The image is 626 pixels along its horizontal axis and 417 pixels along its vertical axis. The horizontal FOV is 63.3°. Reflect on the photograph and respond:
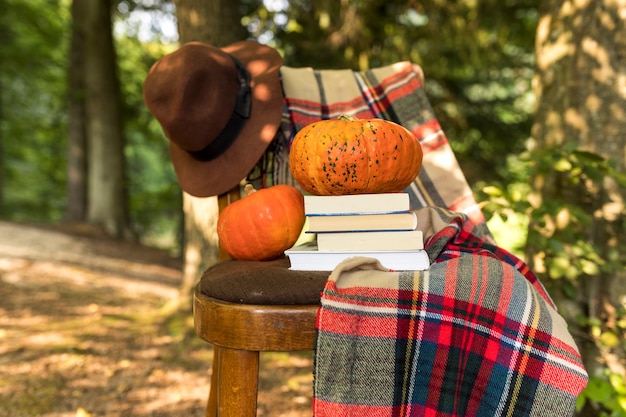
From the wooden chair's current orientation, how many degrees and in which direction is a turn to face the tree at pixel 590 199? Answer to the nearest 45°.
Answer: approximately 135° to its left

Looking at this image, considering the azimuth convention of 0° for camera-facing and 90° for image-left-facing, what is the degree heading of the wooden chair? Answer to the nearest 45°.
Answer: approximately 0°
